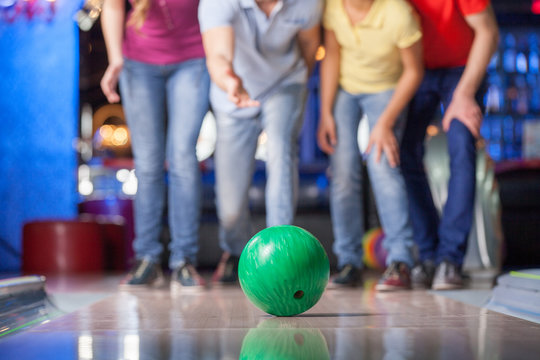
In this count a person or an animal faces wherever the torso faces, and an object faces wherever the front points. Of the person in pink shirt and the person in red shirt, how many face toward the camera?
2

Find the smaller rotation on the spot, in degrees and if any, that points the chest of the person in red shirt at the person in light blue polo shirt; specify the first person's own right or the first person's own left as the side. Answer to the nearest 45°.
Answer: approximately 90° to the first person's own right

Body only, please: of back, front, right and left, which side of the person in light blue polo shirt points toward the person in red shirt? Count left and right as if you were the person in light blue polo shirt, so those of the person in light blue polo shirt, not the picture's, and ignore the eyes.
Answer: left

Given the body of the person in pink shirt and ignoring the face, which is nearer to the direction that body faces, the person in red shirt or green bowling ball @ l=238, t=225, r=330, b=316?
the green bowling ball

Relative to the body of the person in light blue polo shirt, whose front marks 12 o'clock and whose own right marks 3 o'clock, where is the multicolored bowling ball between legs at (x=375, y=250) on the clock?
The multicolored bowling ball between legs is roughly at 7 o'clock from the person in light blue polo shirt.

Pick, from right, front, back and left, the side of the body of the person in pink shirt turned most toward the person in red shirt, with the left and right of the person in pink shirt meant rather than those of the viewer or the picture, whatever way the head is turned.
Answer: left

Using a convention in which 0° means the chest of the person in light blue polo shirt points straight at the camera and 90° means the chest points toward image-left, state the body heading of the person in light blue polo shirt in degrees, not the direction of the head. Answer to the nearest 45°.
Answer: approximately 0°

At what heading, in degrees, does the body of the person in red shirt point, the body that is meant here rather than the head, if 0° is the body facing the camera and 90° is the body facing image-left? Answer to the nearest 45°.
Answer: approximately 0°
